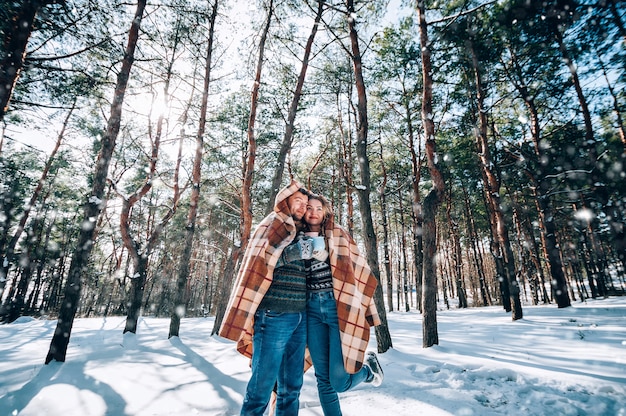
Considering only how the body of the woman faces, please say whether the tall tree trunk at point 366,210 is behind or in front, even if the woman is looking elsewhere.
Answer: behind

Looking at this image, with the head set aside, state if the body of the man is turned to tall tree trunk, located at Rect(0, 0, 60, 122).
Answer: no

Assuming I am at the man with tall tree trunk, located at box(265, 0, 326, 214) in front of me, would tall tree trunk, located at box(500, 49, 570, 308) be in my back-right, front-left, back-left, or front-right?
front-right

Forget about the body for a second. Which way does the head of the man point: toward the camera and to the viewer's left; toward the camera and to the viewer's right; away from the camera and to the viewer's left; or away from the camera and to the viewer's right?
toward the camera and to the viewer's right

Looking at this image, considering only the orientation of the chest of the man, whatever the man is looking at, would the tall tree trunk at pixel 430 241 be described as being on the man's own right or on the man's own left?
on the man's own left

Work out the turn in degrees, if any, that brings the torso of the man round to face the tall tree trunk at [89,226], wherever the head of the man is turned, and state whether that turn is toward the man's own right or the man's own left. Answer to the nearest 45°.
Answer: approximately 180°

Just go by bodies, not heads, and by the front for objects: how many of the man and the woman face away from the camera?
0

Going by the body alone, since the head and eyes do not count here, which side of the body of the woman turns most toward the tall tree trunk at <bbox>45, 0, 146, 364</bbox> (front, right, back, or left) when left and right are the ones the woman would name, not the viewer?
right

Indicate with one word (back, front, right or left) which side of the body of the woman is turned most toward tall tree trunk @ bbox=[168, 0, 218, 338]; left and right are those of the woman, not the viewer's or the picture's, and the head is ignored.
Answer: right

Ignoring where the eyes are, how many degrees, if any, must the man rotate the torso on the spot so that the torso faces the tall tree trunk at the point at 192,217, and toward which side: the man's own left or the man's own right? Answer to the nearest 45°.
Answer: approximately 135° to the man's own left

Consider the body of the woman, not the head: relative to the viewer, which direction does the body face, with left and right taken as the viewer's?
facing the viewer and to the left of the viewer

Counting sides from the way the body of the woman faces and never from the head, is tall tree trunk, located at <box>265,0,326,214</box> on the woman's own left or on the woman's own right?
on the woman's own right

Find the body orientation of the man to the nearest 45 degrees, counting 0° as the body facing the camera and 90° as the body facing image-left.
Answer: approximately 315°
